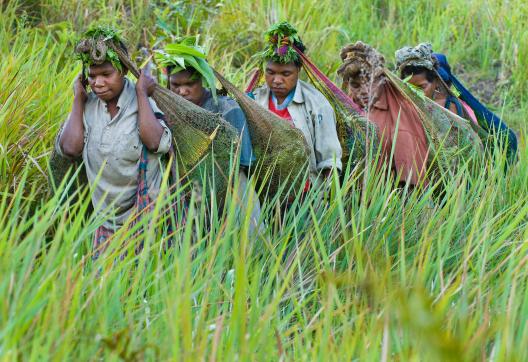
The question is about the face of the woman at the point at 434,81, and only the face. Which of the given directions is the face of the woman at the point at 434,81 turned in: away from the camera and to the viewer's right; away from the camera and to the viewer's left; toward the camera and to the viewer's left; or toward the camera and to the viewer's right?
toward the camera and to the viewer's left

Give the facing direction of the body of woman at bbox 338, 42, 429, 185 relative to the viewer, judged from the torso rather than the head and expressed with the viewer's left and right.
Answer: facing the viewer and to the left of the viewer

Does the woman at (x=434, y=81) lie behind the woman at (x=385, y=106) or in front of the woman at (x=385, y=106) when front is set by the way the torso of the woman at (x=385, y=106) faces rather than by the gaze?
behind
